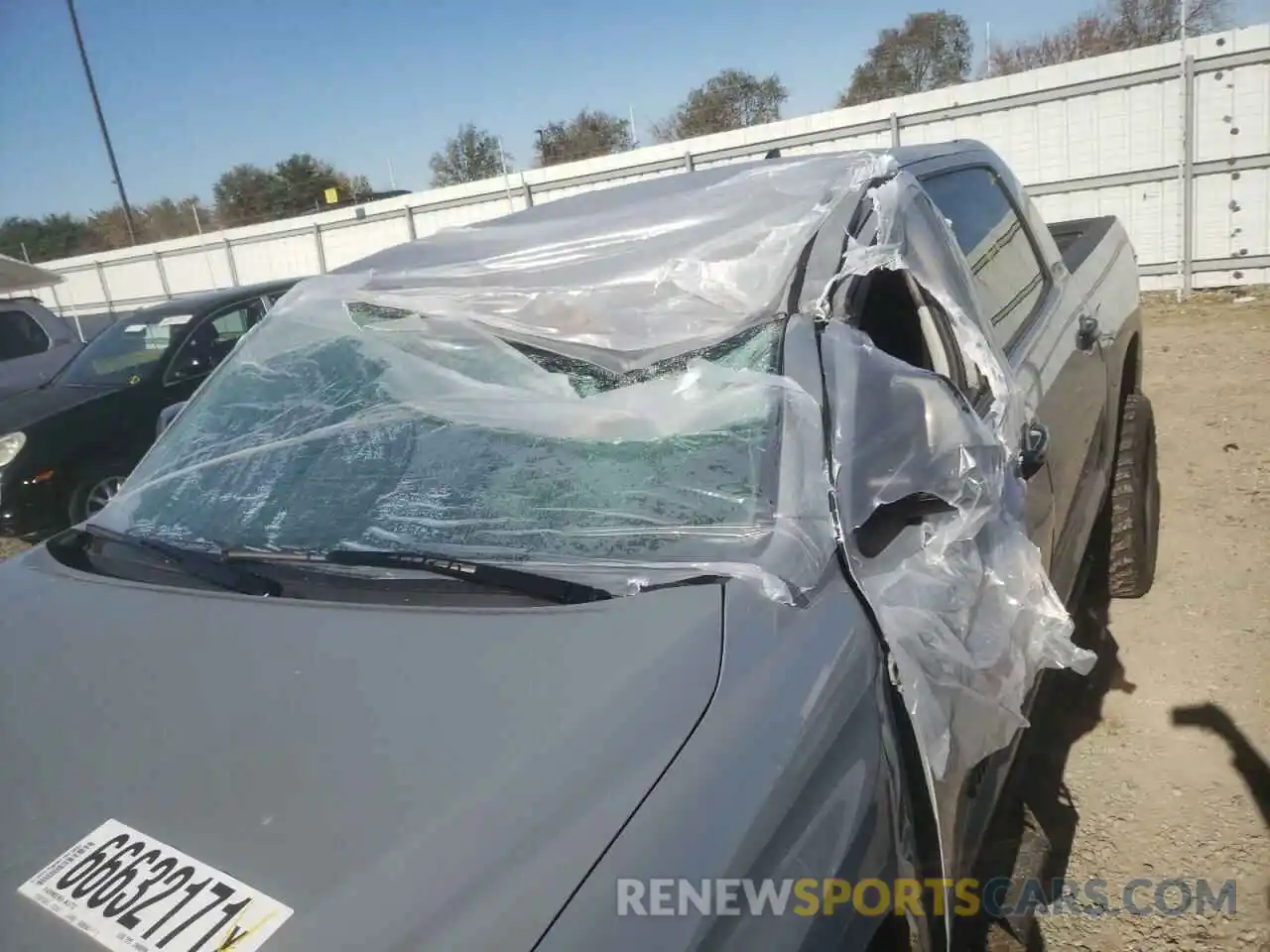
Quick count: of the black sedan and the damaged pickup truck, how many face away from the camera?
0

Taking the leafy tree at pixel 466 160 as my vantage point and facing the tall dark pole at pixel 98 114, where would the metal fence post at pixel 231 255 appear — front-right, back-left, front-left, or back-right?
front-left

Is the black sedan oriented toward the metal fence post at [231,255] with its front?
no

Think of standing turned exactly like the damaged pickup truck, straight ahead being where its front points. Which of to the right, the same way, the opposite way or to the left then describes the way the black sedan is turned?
the same way

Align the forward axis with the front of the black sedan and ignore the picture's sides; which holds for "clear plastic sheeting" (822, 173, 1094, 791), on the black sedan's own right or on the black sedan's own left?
on the black sedan's own left

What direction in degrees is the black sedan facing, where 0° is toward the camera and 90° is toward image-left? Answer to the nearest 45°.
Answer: approximately 45°

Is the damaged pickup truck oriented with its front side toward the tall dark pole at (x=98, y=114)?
no

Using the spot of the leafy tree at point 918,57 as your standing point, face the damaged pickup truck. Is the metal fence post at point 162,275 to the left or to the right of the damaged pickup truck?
right

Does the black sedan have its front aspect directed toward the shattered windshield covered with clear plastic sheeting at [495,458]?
no

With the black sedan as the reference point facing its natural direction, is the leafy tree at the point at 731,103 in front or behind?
behind

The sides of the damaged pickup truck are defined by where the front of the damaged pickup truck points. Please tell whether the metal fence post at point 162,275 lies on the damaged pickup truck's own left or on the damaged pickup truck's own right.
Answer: on the damaged pickup truck's own right

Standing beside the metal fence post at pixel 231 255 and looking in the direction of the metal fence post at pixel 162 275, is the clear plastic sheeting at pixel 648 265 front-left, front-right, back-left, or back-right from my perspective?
back-left

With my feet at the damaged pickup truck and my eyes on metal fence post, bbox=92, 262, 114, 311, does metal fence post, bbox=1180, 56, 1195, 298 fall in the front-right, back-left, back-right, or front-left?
front-right

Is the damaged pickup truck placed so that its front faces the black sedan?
no

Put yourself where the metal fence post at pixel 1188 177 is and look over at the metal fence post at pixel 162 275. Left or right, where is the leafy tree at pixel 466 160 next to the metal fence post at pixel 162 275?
right

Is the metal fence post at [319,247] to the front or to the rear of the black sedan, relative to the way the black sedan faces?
to the rear

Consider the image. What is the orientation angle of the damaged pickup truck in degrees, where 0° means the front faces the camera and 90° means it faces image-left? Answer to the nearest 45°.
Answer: approximately 45°

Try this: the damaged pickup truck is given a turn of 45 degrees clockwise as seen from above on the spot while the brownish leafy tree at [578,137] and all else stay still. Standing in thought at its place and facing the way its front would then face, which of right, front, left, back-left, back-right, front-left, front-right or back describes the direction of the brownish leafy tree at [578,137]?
right
